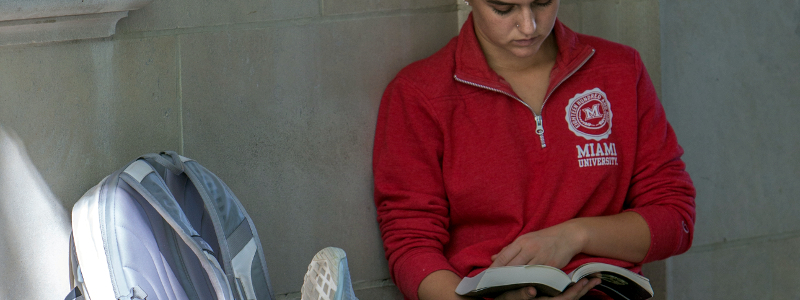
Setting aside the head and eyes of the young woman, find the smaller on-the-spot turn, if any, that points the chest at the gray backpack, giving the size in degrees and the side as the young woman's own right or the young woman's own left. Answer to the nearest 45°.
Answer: approximately 45° to the young woman's own right

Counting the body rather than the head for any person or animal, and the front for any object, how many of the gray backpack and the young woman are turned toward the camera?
1

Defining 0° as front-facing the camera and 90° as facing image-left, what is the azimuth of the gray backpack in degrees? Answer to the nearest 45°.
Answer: approximately 135°

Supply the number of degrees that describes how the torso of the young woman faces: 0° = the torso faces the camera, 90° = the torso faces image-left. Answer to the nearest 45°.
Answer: approximately 0°

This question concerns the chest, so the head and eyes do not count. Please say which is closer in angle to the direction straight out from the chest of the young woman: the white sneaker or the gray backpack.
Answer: the white sneaker
